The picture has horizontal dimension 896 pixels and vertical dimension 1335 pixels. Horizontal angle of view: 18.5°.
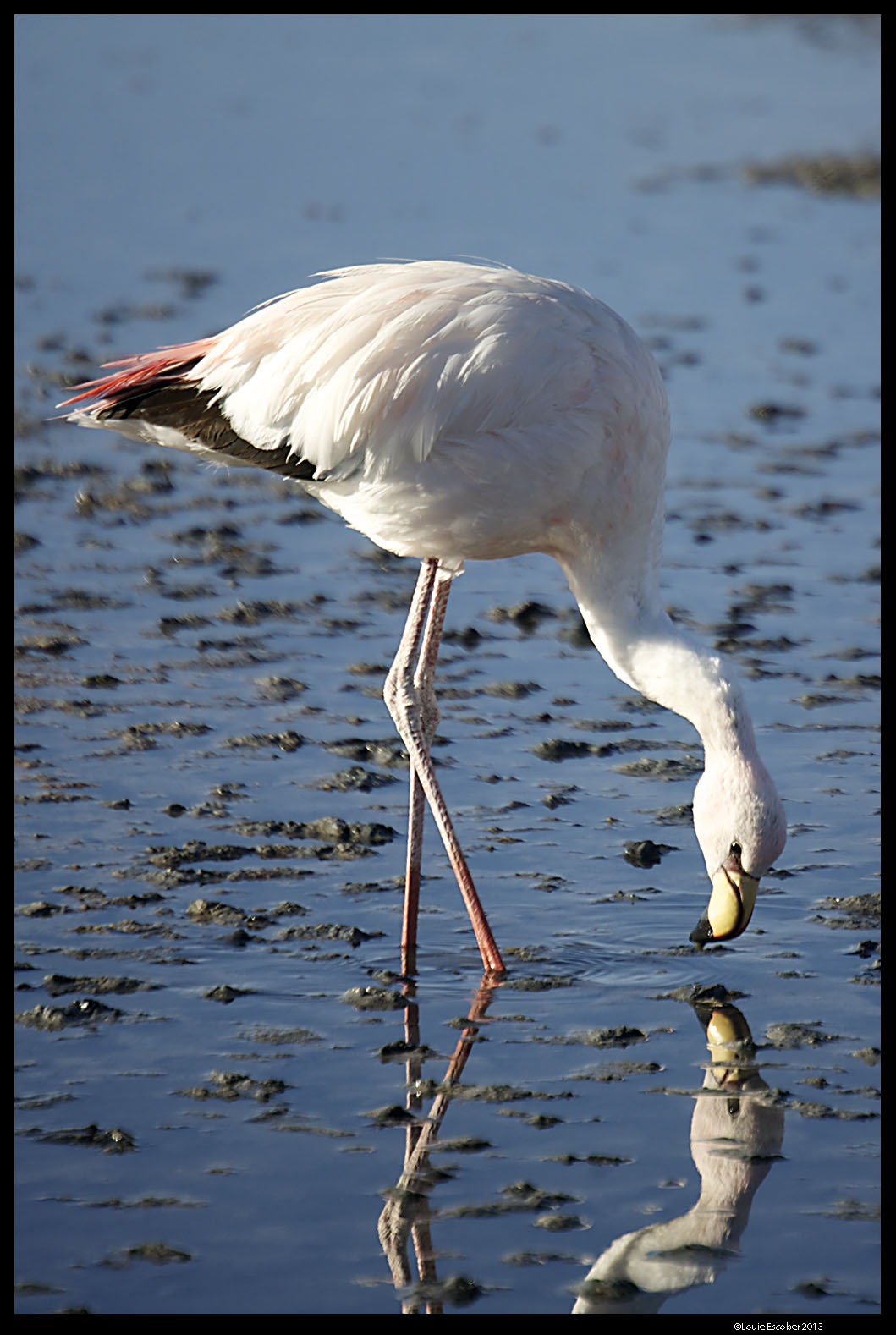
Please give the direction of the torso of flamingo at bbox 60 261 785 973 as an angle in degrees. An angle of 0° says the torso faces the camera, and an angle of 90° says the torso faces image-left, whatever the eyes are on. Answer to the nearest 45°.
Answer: approximately 270°
